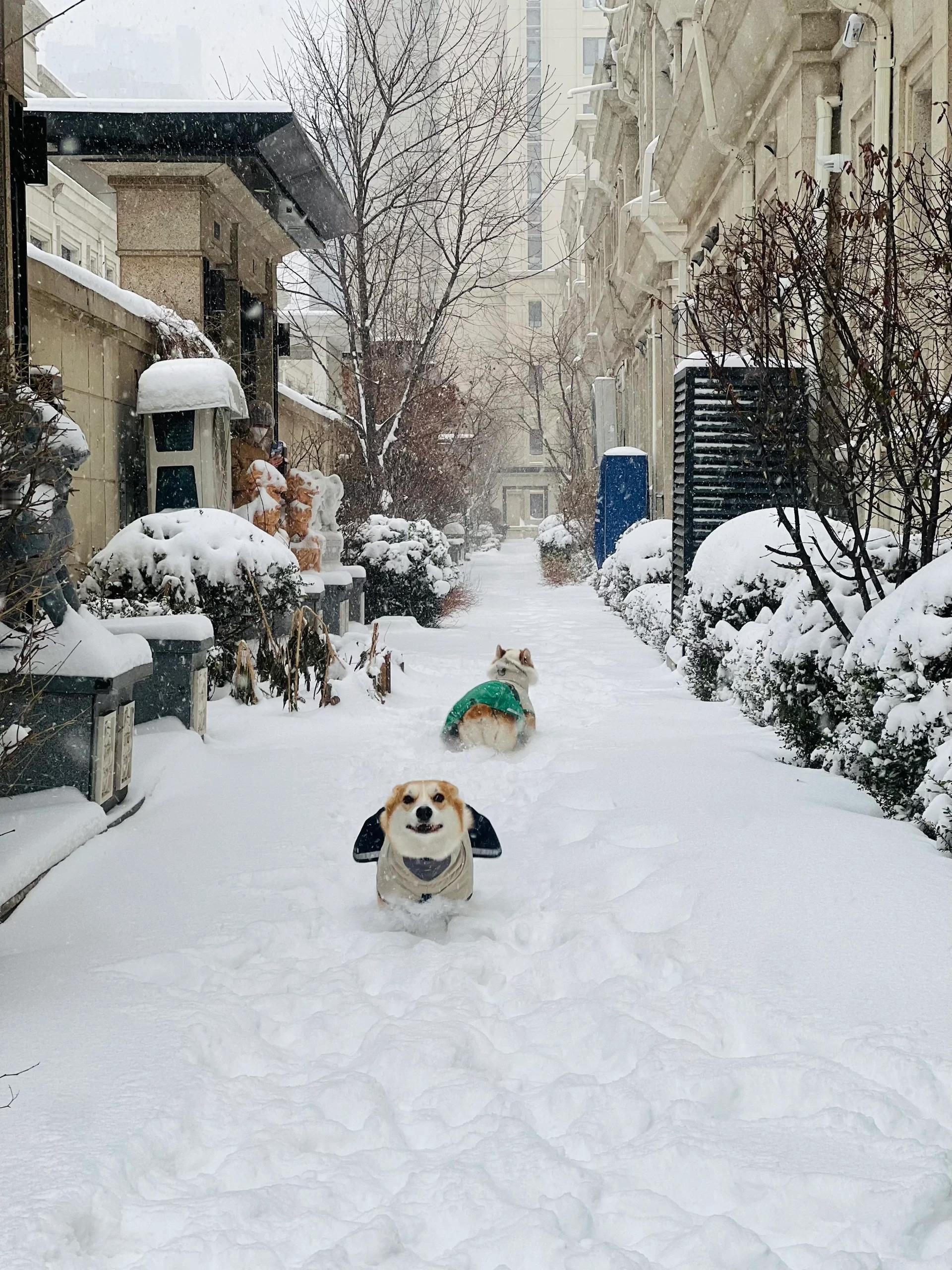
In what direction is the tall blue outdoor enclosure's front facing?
to the viewer's left

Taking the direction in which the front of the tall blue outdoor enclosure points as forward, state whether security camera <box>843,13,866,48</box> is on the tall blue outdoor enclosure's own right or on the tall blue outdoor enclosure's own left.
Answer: on the tall blue outdoor enclosure's own left

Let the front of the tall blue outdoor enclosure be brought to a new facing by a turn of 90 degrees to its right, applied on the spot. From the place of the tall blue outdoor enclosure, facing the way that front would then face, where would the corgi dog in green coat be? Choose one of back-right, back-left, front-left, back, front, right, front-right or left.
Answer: back

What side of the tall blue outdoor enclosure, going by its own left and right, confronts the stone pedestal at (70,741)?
left

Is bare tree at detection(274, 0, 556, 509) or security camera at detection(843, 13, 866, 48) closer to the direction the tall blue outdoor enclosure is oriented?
the bare tree

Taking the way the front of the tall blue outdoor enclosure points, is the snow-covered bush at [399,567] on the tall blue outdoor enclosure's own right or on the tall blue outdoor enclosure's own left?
on the tall blue outdoor enclosure's own left

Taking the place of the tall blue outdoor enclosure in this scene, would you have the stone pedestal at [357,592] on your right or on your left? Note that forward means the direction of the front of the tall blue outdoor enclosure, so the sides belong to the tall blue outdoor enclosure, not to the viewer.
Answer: on your left
